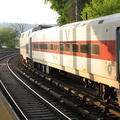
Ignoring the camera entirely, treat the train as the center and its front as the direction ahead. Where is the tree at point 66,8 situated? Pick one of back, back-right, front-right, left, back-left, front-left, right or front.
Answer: front-right

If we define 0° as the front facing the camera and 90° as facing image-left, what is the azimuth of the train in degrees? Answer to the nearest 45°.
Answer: approximately 135°
